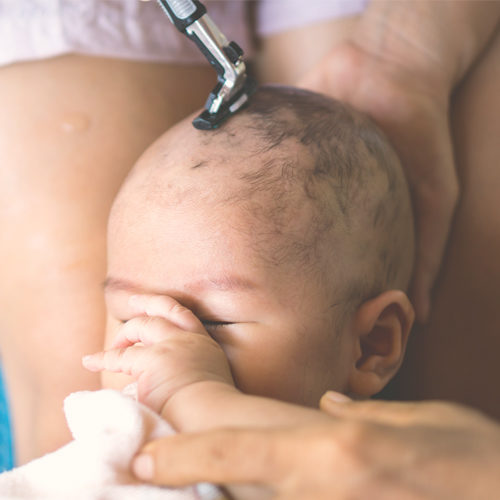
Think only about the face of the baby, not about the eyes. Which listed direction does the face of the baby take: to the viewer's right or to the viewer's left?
to the viewer's left

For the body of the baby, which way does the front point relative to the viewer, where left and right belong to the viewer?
facing the viewer and to the left of the viewer

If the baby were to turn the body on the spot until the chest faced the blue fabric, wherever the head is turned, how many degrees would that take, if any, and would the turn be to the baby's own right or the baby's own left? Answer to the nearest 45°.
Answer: approximately 90° to the baby's own right
